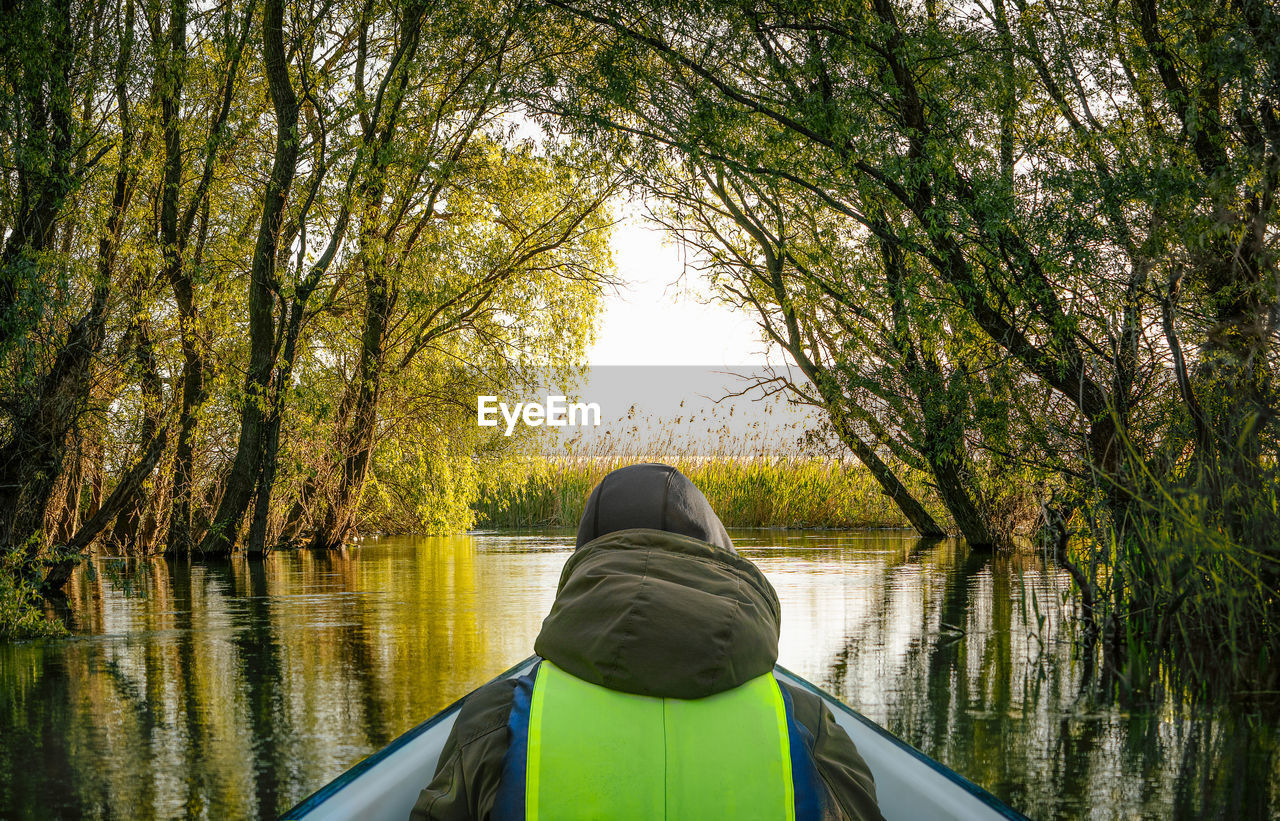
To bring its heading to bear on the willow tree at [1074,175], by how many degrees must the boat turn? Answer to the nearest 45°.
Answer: approximately 45° to its right

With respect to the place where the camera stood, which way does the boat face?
facing away from the viewer

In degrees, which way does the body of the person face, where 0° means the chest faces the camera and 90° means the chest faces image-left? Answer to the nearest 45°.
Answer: approximately 180°
